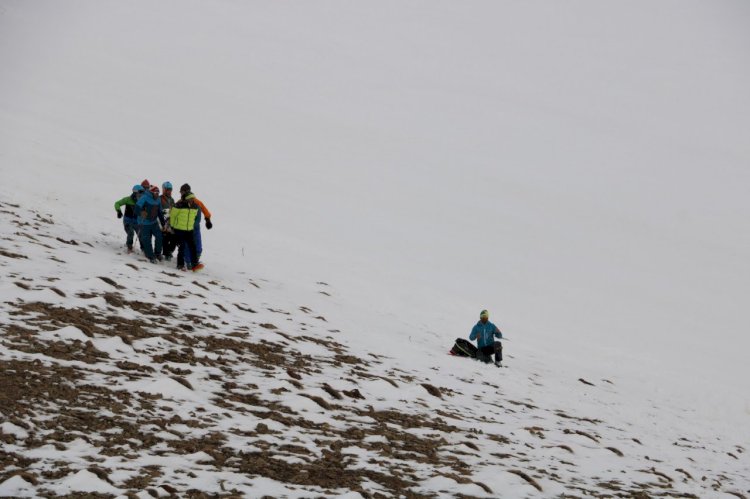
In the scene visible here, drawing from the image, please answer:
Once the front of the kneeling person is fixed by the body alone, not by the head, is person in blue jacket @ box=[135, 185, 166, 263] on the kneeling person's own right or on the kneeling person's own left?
on the kneeling person's own right

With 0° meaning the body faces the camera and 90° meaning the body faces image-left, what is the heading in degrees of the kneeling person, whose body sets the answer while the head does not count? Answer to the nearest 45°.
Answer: approximately 0°

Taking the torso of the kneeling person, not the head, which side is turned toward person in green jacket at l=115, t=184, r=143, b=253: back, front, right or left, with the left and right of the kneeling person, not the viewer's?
right

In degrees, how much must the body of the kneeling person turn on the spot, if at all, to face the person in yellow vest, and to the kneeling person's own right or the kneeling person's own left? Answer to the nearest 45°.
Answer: approximately 90° to the kneeling person's own right
